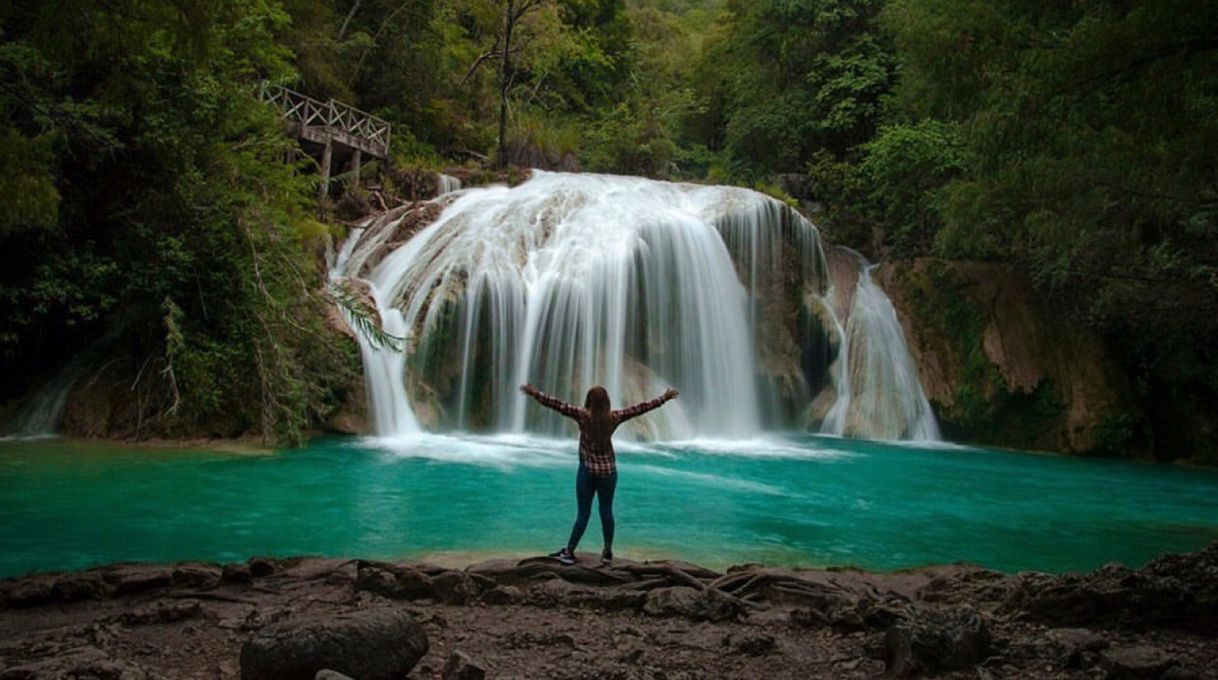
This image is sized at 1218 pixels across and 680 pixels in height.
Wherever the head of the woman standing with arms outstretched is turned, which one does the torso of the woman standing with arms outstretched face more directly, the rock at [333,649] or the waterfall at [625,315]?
the waterfall

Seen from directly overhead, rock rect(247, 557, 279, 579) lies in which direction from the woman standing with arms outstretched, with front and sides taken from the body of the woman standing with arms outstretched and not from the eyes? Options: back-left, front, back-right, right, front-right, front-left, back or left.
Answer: left

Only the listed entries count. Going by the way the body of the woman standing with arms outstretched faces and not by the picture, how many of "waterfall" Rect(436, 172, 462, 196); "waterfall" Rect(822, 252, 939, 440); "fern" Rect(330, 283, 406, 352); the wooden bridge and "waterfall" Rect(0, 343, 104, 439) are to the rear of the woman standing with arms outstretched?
0

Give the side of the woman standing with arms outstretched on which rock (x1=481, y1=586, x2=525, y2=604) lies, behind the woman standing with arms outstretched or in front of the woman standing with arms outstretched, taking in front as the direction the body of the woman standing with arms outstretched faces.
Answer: behind

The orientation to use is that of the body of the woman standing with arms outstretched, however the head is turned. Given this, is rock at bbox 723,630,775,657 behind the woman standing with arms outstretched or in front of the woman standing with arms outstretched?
behind

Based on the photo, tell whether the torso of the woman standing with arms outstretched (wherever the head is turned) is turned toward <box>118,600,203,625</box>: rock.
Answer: no

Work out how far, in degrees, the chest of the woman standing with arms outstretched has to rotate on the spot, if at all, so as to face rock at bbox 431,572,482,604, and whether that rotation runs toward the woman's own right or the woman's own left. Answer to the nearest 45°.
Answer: approximately 135° to the woman's own left

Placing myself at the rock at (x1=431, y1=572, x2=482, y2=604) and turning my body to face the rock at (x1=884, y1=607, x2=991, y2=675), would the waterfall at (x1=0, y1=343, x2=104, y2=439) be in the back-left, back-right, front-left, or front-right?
back-left

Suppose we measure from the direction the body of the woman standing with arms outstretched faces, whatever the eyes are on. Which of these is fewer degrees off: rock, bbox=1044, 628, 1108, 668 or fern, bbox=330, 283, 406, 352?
the fern

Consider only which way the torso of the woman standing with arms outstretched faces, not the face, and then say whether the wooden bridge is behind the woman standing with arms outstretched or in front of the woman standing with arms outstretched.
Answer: in front

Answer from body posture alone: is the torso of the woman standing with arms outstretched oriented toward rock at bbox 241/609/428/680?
no

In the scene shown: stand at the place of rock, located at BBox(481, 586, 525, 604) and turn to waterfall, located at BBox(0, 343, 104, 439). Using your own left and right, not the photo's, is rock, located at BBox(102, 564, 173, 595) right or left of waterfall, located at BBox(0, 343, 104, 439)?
left

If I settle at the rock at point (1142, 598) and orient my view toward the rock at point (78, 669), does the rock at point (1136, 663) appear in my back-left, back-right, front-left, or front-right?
front-left

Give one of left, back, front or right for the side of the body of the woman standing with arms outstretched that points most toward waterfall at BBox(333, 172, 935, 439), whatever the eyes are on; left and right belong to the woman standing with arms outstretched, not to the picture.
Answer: front

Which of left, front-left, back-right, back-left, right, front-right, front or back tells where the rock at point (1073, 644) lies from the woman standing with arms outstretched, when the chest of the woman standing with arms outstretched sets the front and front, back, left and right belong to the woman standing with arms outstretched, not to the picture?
back-right

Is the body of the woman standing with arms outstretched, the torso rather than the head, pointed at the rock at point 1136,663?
no

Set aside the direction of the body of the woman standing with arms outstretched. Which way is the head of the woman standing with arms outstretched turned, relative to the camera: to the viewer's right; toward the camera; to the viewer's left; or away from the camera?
away from the camera

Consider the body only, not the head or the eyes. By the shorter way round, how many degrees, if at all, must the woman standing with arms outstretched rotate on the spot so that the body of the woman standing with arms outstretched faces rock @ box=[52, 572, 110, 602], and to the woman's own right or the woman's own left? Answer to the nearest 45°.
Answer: approximately 90° to the woman's own left

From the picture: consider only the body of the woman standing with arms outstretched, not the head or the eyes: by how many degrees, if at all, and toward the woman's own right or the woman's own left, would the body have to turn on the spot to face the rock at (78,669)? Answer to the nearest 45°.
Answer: approximately 135° to the woman's own left

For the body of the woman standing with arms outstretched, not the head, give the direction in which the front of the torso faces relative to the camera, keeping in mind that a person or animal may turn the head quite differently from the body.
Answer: away from the camera
